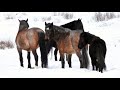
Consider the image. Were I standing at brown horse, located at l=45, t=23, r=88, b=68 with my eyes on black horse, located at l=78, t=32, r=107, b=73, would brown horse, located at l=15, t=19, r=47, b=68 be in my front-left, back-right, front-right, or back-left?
back-right

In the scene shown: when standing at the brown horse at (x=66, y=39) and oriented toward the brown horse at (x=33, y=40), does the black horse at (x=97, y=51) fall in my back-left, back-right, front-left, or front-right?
back-left

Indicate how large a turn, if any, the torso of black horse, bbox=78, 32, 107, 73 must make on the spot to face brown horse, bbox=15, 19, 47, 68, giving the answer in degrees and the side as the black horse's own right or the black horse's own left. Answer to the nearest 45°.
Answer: approximately 45° to the black horse's own left

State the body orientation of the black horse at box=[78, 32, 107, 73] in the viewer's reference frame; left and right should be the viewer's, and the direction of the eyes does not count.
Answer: facing away from the viewer and to the left of the viewer

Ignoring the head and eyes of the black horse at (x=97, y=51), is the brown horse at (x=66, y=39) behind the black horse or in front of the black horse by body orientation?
in front
